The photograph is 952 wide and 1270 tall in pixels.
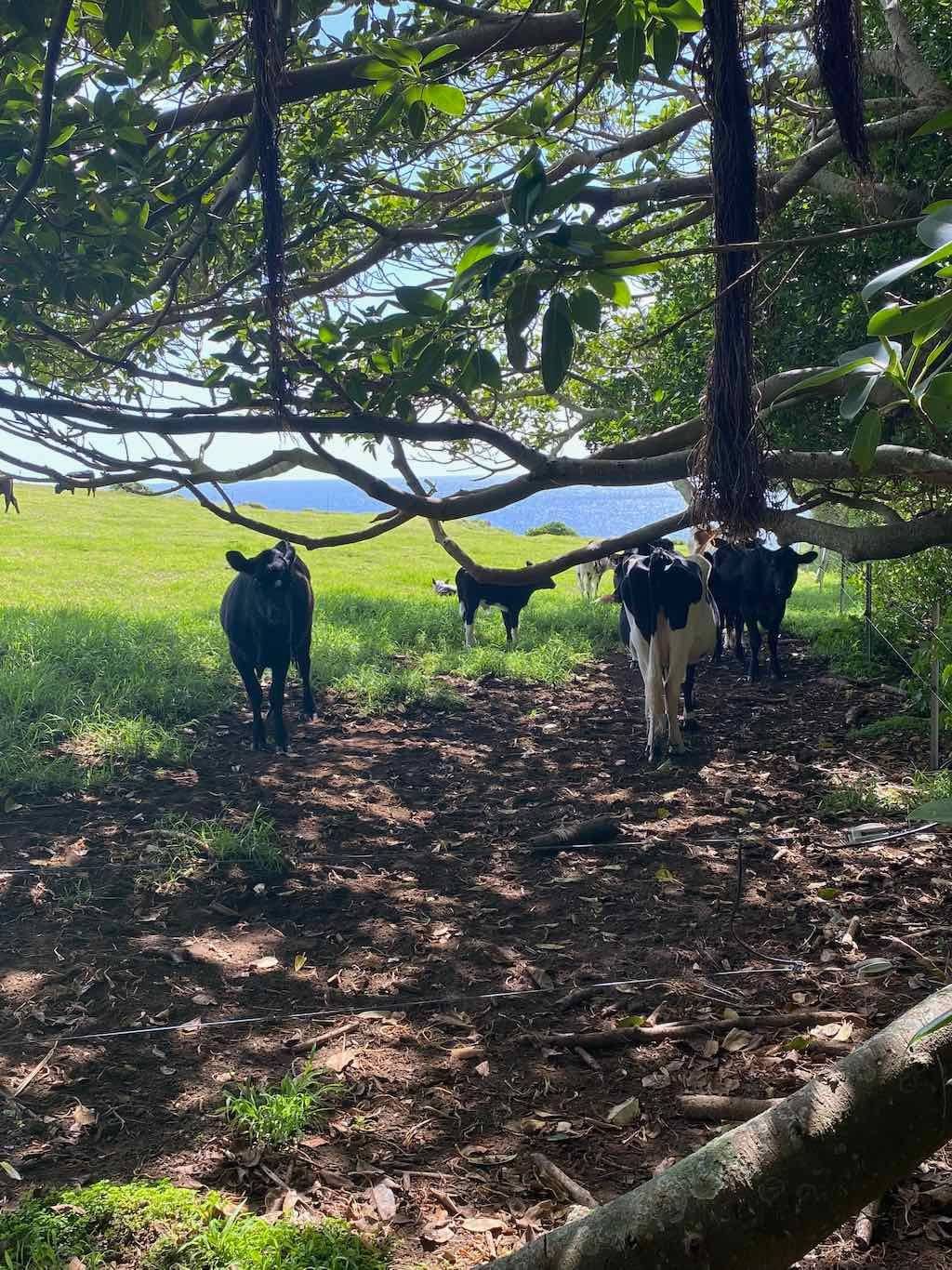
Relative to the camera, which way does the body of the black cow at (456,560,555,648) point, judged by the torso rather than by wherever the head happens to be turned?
to the viewer's right

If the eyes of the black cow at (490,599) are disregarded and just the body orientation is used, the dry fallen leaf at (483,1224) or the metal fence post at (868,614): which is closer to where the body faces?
the metal fence post

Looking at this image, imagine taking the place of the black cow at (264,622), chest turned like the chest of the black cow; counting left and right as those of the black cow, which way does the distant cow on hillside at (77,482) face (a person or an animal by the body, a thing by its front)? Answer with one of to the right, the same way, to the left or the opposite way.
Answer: to the right

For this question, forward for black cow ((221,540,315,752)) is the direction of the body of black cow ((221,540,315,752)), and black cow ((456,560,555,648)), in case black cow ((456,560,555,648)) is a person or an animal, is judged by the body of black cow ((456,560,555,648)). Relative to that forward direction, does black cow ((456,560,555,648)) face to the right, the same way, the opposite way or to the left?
to the left

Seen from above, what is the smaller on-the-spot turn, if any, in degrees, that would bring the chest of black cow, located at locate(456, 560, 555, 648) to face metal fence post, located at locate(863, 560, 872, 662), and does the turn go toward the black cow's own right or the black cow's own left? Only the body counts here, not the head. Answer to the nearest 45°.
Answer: approximately 45° to the black cow's own right

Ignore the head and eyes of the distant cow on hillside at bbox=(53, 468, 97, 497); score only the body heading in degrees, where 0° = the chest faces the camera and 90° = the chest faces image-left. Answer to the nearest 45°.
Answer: approximately 90°
